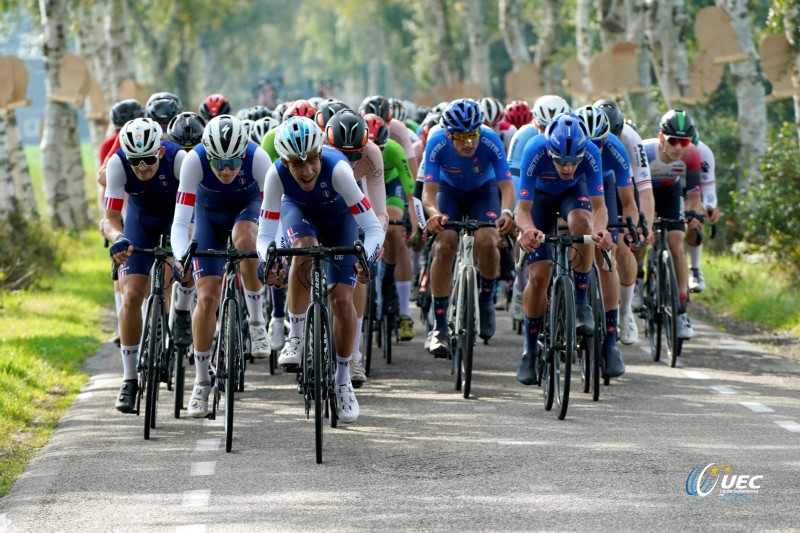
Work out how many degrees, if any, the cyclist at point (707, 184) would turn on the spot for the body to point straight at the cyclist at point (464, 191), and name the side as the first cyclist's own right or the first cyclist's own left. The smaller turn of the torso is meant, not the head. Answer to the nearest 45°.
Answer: approximately 45° to the first cyclist's own right

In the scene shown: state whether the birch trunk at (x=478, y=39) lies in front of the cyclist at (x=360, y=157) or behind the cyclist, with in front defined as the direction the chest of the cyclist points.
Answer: behind
